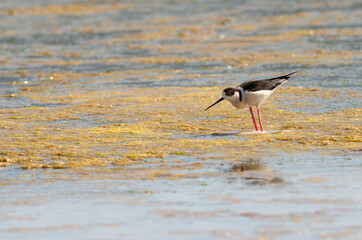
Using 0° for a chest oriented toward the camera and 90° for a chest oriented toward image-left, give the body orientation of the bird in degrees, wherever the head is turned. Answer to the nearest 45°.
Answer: approximately 90°
